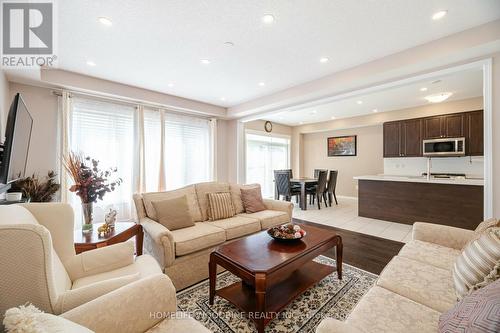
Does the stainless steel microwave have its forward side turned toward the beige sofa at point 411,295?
yes

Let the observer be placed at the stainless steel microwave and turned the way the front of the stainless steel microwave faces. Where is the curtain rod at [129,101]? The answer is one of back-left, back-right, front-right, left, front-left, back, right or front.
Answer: front-right

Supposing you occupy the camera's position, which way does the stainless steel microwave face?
facing the viewer

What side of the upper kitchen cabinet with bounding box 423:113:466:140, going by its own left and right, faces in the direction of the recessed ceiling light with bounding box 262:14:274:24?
front

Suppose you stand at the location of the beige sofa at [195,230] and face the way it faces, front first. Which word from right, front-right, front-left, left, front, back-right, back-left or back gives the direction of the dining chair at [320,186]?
left

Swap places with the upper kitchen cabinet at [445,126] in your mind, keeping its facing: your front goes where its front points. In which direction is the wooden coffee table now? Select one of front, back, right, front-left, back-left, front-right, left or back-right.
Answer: front

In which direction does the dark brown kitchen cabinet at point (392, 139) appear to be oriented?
toward the camera

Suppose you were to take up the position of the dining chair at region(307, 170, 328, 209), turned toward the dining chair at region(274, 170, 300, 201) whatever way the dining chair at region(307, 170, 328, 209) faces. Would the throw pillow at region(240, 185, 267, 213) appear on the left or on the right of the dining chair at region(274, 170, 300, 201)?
left

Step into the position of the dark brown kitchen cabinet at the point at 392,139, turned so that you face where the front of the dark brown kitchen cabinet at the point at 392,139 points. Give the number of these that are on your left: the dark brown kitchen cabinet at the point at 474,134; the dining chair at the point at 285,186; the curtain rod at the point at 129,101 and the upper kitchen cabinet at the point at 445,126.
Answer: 2

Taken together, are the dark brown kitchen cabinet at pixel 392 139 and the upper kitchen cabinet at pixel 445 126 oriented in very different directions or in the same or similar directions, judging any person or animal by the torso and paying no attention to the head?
same or similar directions

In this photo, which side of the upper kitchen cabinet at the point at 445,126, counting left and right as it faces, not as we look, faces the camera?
front

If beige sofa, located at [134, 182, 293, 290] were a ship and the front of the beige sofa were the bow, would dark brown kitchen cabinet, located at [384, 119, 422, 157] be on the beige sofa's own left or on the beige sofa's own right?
on the beige sofa's own left

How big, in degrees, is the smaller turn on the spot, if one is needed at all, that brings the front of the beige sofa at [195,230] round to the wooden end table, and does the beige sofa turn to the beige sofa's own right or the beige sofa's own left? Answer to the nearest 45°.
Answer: approximately 135° to the beige sofa's own right
